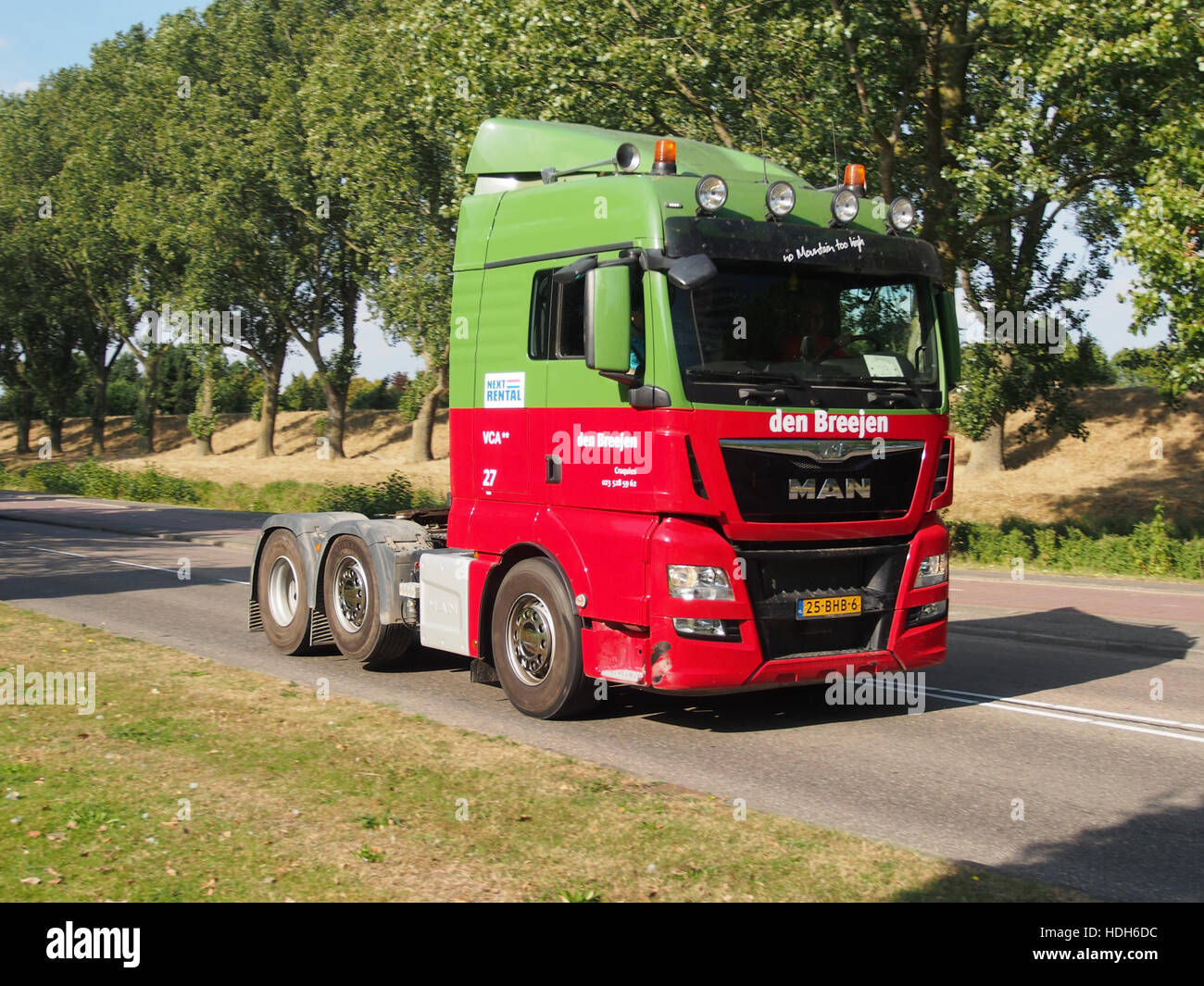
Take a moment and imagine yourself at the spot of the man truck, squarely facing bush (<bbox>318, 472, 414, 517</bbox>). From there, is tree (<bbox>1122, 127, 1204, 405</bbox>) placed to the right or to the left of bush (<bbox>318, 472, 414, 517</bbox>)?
right

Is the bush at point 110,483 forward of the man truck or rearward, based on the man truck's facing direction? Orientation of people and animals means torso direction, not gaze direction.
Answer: rearward

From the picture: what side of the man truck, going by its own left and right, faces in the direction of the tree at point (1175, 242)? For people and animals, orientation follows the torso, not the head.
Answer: left

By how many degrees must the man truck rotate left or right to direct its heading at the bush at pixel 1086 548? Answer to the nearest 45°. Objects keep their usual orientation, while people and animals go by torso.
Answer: approximately 90° to its left

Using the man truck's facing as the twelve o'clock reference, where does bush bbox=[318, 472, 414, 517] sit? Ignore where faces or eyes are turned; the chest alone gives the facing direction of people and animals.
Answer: The bush is roughly at 7 o'clock from the man truck.

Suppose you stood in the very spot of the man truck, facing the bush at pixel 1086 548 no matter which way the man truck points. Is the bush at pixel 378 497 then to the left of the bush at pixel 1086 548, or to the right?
left

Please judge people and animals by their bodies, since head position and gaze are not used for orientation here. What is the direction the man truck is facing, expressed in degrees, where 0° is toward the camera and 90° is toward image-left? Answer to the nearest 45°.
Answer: approximately 315°
